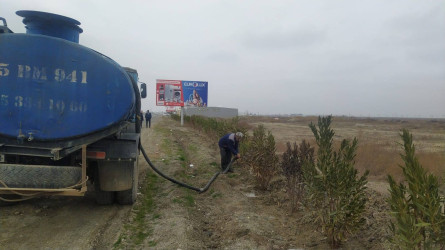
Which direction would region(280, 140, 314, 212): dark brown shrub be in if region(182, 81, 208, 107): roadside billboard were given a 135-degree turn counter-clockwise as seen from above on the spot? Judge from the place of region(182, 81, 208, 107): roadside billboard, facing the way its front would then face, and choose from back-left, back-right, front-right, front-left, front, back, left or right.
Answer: back-right

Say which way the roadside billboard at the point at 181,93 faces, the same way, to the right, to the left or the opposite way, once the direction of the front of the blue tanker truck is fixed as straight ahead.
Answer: the opposite way

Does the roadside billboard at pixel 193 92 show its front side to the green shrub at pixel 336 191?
yes

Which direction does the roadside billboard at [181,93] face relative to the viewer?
toward the camera

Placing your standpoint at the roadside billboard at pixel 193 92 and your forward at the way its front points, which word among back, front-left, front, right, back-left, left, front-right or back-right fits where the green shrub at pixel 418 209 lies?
front

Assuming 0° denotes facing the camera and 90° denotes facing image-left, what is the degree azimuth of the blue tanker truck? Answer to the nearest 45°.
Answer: approximately 180°

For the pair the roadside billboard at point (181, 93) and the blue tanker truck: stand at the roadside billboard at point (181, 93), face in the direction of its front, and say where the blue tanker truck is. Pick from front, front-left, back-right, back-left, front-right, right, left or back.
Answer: front

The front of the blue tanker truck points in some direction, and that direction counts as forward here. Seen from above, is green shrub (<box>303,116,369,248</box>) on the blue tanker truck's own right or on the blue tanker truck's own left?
on the blue tanker truck's own right

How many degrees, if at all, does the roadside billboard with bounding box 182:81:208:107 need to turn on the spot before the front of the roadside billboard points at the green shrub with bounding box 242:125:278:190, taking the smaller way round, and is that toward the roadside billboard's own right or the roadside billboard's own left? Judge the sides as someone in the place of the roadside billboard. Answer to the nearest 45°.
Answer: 0° — it already faces it

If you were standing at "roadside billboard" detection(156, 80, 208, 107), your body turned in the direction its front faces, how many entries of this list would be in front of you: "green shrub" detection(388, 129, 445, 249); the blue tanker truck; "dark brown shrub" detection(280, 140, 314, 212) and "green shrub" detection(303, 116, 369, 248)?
4

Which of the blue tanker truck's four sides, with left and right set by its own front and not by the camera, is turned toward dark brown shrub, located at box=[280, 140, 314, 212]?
right

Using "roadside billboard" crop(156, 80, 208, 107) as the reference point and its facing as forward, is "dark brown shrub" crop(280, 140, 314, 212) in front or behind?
in front

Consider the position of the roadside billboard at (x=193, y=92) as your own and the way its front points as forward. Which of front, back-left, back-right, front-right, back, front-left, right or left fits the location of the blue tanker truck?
front

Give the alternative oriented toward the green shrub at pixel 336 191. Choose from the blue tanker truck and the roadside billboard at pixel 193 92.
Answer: the roadside billboard

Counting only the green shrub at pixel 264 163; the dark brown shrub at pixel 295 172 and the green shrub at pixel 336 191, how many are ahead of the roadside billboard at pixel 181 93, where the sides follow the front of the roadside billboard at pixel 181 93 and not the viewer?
3

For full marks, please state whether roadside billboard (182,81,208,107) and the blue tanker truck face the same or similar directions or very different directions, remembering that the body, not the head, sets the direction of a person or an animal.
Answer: very different directions

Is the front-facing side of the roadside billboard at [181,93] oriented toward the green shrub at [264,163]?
yes

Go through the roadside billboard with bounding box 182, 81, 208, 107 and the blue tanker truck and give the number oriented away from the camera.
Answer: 1
